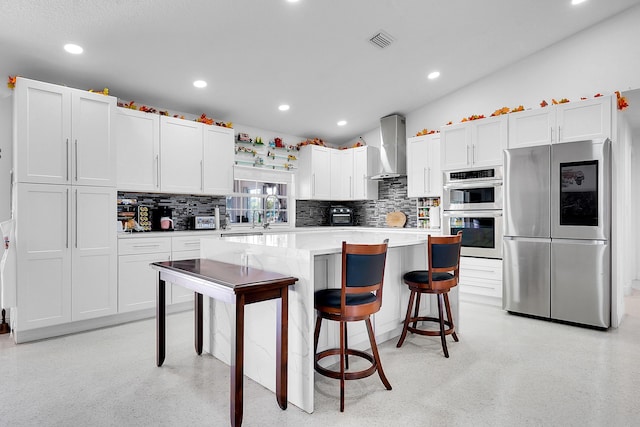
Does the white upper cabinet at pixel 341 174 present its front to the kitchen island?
yes

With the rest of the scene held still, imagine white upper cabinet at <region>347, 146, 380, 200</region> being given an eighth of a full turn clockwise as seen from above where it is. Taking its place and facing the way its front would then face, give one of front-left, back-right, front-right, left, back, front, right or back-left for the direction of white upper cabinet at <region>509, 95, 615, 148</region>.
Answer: back-left

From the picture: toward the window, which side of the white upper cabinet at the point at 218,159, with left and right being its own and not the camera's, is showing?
left

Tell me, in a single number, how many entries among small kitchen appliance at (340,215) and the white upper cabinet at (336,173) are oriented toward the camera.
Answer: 2

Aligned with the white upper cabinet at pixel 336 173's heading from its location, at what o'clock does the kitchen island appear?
The kitchen island is roughly at 12 o'clock from the white upper cabinet.

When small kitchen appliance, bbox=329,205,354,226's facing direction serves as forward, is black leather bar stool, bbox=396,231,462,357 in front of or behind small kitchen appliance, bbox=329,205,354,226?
in front

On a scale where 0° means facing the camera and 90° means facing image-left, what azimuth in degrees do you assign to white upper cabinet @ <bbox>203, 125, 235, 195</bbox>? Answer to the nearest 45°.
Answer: approximately 315°

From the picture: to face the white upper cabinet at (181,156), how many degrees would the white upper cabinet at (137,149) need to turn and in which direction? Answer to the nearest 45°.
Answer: approximately 45° to its left

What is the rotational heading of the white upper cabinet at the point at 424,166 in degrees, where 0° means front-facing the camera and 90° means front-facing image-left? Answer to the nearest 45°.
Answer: approximately 45°

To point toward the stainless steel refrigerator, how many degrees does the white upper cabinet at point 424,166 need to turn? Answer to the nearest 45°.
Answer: approximately 90° to its left
